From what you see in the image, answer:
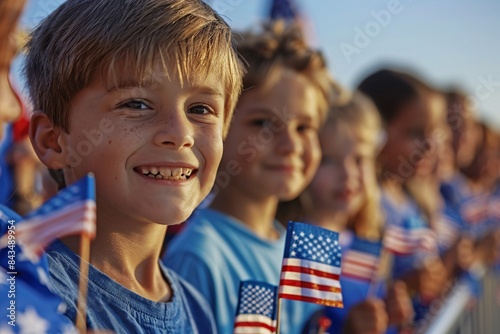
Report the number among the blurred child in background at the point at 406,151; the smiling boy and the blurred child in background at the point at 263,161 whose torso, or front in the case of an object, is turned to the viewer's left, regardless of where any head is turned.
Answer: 0

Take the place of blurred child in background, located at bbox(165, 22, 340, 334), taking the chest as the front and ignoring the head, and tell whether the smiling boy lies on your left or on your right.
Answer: on your right

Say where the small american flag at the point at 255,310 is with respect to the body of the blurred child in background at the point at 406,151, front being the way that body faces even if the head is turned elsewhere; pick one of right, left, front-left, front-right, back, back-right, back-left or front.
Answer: front-right

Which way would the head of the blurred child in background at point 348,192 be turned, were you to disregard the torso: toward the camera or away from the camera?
toward the camera

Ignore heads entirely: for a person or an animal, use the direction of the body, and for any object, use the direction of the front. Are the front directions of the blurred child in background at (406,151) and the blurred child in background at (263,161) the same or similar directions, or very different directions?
same or similar directions

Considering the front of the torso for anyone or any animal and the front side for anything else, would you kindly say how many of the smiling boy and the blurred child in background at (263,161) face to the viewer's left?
0

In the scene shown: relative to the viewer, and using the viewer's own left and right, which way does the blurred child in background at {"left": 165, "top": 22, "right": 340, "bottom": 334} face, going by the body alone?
facing the viewer and to the right of the viewer

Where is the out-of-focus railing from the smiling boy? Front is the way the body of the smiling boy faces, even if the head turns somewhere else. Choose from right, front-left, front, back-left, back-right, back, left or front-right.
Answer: left
